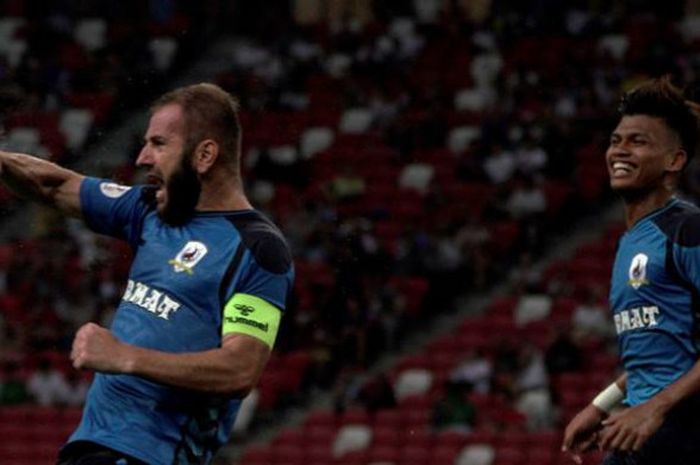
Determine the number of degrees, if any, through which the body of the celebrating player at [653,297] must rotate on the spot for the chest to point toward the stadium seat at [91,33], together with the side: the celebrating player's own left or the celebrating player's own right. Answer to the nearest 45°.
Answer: approximately 90° to the celebrating player's own right

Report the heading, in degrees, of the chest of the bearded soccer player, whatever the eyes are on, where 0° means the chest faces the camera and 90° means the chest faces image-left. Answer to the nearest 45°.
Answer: approximately 45°

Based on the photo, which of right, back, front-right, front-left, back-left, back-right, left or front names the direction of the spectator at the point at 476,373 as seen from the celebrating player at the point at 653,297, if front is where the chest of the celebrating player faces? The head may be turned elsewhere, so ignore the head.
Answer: back-right

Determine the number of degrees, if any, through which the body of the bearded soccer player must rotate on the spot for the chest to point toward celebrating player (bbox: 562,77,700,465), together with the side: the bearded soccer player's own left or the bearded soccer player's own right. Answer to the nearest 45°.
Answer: approximately 135° to the bearded soccer player's own left

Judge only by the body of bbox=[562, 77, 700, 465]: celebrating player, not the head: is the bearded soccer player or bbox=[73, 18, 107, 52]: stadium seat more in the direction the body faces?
the bearded soccer player

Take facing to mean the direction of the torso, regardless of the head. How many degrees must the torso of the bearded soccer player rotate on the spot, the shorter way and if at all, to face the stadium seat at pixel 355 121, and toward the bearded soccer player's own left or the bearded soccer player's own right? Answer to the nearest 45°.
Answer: approximately 135° to the bearded soccer player's own right

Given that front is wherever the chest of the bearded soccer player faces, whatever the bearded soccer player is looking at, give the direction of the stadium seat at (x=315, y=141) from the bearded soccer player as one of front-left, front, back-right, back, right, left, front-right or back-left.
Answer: back-right

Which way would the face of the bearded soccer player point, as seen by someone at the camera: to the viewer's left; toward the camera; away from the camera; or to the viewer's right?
to the viewer's left

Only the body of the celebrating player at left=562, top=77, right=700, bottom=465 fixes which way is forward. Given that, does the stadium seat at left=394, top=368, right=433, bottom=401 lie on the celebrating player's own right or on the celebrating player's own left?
on the celebrating player's own right
